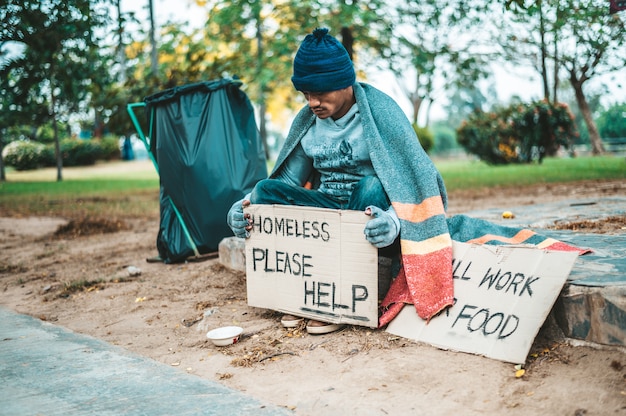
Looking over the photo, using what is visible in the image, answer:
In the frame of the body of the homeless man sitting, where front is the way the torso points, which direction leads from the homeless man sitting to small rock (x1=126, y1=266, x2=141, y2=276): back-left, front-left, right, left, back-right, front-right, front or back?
right

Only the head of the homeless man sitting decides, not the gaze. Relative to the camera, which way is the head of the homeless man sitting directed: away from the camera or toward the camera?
toward the camera

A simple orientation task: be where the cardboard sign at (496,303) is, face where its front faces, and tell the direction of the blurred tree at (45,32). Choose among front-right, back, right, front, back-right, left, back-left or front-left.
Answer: back-right

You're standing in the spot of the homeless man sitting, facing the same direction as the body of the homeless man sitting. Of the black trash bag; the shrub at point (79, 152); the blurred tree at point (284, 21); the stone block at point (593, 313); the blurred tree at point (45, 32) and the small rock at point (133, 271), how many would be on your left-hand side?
1

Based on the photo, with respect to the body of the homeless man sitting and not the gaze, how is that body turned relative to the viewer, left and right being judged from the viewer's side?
facing the viewer and to the left of the viewer

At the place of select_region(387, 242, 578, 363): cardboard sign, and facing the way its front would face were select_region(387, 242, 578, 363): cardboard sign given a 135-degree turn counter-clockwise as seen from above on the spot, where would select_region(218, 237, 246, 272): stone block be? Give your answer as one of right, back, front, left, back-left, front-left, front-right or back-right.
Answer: left

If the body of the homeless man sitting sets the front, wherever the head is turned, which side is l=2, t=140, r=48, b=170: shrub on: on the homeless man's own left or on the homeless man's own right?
on the homeless man's own right

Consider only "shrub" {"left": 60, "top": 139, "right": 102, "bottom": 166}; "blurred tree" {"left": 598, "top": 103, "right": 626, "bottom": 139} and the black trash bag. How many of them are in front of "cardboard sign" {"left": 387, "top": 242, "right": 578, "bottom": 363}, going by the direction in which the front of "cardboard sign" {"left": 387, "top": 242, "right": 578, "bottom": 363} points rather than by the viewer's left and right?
0

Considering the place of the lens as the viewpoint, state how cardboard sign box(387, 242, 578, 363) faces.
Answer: facing the viewer

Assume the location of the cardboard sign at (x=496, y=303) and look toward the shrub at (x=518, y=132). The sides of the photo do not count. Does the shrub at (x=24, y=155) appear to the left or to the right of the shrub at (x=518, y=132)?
left
